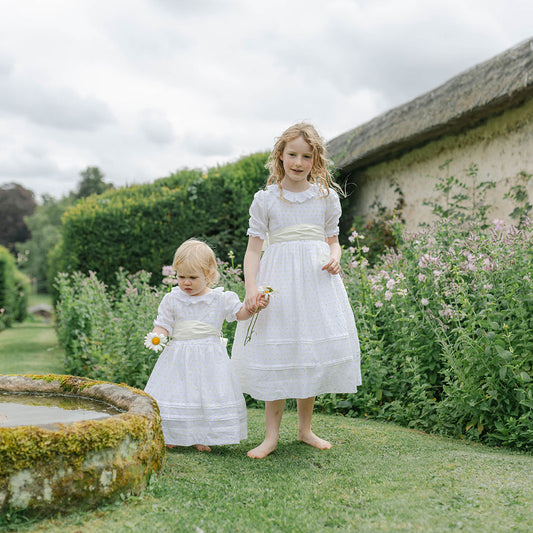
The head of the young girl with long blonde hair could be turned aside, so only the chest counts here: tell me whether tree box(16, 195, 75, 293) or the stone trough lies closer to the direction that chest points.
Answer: the stone trough

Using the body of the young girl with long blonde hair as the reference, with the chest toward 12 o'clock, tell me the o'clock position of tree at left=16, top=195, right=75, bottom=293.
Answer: The tree is roughly at 5 o'clock from the young girl with long blonde hair.

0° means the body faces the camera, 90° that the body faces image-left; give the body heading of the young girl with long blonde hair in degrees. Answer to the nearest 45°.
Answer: approximately 0°

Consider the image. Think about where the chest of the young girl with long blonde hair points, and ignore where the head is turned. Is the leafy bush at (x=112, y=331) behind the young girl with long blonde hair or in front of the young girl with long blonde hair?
behind

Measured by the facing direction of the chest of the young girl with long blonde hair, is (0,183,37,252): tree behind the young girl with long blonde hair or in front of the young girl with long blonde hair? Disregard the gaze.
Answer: behind

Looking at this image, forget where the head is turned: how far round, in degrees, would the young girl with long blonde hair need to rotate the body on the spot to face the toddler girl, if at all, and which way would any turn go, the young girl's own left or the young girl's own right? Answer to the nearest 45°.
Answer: approximately 90° to the young girl's own right
